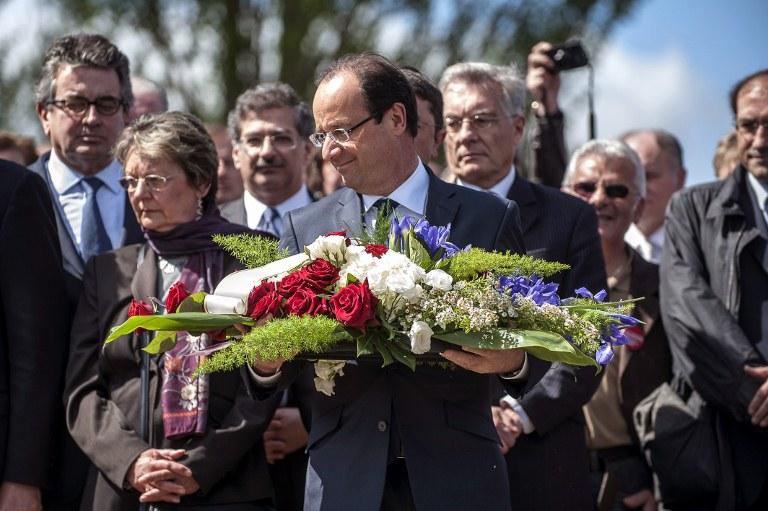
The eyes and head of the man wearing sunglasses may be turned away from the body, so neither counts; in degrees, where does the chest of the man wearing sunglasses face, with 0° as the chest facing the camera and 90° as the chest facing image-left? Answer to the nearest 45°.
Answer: approximately 45°

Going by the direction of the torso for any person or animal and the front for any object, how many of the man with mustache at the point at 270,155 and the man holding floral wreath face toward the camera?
2

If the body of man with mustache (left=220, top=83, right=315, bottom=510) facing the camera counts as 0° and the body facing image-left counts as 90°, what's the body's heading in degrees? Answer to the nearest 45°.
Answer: approximately 0°

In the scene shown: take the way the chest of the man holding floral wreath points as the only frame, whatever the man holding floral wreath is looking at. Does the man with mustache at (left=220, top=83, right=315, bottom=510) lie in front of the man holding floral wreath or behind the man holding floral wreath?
behind
